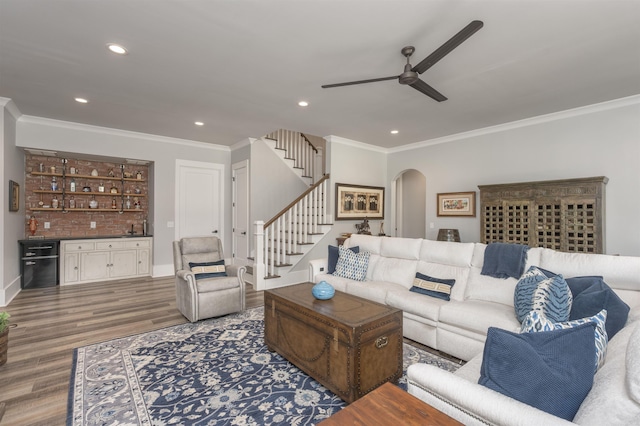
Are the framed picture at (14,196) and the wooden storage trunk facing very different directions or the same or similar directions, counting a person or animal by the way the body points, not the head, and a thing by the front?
very different directions

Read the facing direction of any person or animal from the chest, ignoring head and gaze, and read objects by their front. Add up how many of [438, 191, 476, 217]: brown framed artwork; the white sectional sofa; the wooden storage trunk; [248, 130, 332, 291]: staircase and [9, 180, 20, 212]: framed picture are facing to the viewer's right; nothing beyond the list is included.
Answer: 1

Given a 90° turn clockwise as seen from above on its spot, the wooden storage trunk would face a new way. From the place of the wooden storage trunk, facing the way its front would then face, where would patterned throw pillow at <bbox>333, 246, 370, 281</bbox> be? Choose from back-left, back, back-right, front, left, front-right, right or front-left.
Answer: front-right

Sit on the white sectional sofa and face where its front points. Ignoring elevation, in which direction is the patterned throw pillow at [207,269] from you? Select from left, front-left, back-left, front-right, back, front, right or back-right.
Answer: front-right

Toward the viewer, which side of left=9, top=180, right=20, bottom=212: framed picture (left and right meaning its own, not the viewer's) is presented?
right

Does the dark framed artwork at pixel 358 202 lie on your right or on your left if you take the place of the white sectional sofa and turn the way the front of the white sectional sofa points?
on your right

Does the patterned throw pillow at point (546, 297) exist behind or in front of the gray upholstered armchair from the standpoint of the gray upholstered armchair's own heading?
in front

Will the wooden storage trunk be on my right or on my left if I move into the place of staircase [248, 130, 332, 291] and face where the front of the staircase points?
on my left

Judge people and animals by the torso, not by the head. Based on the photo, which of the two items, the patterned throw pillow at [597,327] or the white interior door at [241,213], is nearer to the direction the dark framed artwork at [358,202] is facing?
the patterned throw pillow

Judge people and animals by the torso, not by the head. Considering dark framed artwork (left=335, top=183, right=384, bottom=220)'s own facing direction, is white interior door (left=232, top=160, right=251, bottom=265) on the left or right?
on its right

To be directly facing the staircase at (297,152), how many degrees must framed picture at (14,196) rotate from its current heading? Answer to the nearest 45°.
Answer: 0° — it already faces it

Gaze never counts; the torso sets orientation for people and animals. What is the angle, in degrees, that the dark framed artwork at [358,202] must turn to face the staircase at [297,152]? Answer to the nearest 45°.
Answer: approximately 135° to its right

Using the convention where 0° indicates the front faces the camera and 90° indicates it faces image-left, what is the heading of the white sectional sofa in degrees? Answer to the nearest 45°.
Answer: approximately 45°
